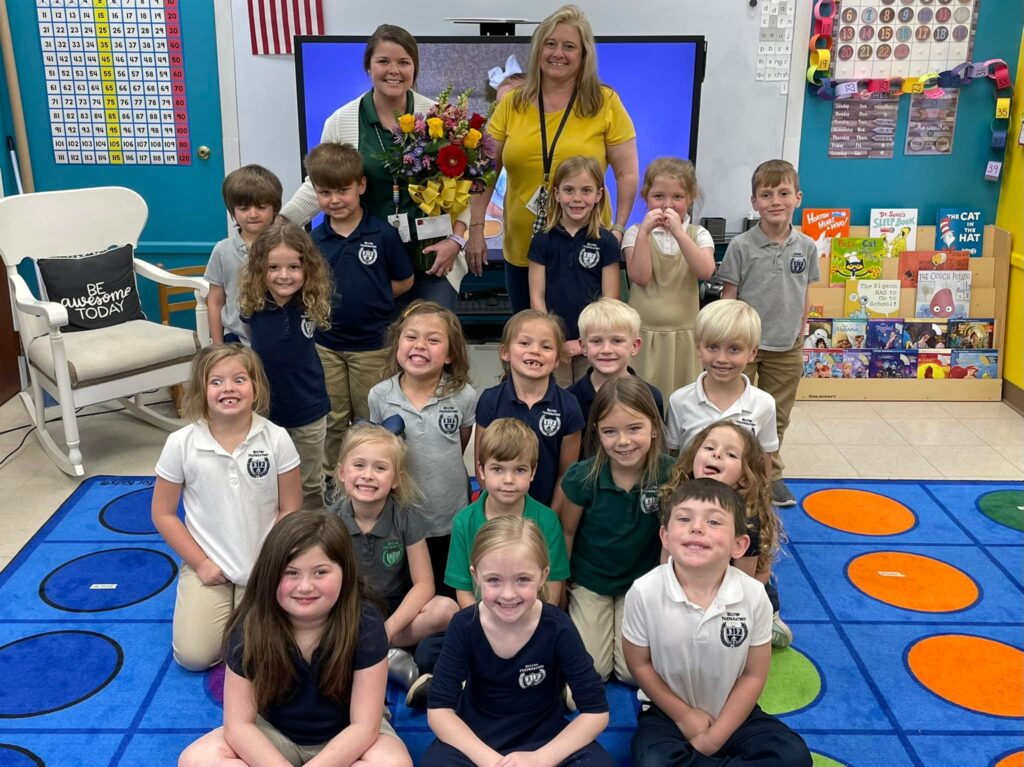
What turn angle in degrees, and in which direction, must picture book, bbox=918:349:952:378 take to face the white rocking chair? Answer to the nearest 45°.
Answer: approximately 45° to its right

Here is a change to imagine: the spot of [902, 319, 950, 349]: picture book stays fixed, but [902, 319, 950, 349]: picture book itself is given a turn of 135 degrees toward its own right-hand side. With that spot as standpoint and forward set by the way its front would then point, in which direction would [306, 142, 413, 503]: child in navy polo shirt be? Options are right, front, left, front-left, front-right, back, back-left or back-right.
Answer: left

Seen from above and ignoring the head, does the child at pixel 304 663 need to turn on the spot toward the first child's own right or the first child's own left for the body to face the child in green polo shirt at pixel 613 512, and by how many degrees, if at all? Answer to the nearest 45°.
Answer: approximately 135° to the first child's own left

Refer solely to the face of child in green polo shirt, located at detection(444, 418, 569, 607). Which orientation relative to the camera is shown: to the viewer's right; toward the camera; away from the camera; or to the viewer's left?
toward the camera

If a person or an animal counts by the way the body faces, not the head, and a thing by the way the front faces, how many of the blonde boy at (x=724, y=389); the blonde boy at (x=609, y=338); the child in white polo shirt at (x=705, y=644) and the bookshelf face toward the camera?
4

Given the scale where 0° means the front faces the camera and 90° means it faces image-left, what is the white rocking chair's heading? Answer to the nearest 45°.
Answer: approximately 315°

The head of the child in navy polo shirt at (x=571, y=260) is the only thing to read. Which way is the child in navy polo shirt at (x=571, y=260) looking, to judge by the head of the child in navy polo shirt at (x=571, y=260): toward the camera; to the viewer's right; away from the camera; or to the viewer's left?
toward the camera

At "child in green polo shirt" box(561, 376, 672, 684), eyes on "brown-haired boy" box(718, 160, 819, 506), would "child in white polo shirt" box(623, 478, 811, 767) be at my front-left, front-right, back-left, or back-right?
back-right

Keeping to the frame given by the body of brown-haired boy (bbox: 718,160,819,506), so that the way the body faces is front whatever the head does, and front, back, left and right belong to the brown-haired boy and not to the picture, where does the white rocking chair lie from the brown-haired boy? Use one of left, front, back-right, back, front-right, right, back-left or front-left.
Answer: right

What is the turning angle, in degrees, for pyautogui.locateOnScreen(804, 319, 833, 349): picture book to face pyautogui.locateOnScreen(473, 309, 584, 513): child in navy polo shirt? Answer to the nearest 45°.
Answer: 0° — it already faces them

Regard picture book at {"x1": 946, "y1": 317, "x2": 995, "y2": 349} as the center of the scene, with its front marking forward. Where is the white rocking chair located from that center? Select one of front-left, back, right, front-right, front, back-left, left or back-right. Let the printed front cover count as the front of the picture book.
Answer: front-right

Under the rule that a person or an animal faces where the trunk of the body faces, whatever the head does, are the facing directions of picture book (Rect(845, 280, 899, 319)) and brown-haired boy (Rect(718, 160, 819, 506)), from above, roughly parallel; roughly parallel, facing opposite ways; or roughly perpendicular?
roughly parallel

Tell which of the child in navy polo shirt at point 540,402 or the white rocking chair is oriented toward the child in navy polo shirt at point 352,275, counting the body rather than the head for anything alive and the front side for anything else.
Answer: the white rocking chair

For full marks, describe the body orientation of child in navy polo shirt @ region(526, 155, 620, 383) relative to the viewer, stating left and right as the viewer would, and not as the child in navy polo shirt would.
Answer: facing the viewer

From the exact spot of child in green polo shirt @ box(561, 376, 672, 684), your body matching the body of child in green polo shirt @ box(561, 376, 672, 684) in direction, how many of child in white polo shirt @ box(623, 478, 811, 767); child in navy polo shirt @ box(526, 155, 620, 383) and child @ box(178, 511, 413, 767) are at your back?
1

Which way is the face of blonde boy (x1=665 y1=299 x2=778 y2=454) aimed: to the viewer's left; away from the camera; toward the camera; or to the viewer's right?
toward the camera
